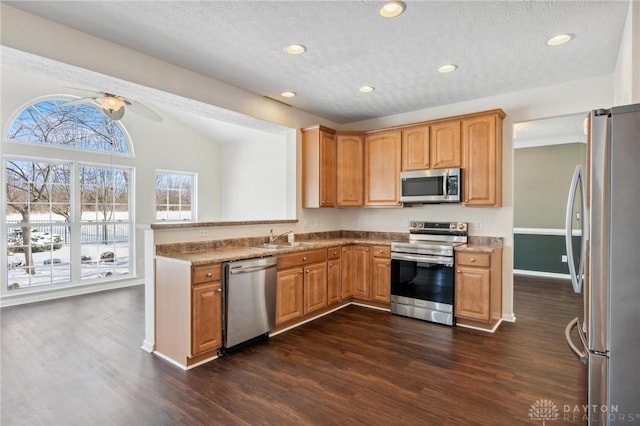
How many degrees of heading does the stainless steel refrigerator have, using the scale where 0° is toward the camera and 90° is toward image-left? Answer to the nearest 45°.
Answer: approximately 90°

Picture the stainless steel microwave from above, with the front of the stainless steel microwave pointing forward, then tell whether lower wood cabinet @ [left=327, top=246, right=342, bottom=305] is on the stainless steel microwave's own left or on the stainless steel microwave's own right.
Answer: on the stainless steel microwave's own right

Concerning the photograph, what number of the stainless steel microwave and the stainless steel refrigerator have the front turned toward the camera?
1

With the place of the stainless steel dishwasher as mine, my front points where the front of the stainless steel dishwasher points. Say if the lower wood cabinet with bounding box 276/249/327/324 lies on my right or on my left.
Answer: on my left

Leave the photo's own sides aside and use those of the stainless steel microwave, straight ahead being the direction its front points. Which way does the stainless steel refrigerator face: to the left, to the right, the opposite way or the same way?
to the right

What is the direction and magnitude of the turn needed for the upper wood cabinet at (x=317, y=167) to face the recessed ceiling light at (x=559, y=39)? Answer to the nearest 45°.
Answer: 0° — it already faces it

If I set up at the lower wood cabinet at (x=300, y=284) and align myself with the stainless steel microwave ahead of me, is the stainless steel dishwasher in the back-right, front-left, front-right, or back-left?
back-right
